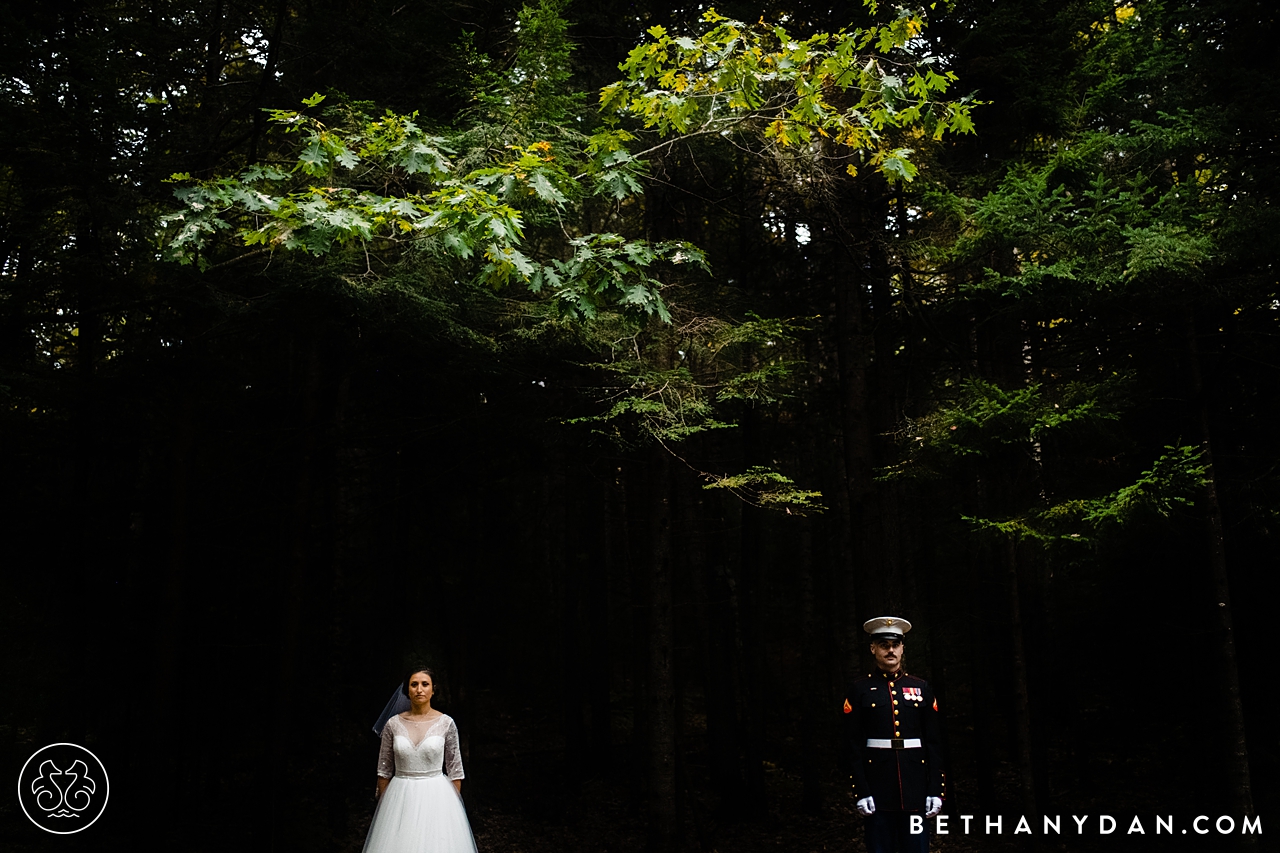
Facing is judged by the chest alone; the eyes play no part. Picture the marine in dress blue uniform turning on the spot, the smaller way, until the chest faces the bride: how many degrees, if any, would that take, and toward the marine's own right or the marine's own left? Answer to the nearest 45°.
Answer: approximately 90° to the marine's own right

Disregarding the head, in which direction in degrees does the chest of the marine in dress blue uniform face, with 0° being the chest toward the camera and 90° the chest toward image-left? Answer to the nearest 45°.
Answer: approximately 0°

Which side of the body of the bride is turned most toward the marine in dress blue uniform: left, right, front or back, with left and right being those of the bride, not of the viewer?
left

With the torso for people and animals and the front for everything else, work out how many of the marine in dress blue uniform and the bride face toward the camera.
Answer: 2
